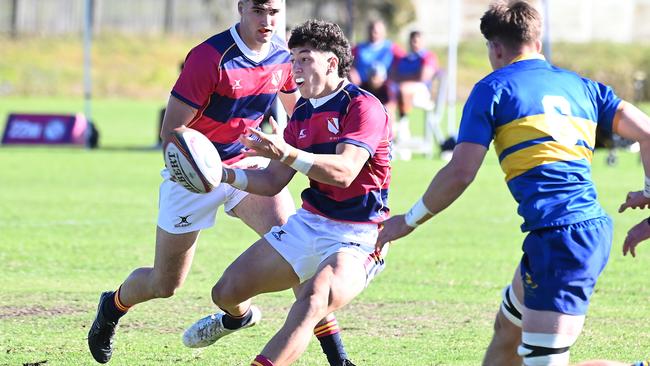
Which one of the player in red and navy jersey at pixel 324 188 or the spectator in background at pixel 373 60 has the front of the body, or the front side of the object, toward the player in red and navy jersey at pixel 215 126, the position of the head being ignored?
the spectator in background

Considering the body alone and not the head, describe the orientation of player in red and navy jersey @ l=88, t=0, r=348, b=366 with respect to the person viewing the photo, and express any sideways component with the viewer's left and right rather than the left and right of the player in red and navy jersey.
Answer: facing the viewer and to the right of the viewer

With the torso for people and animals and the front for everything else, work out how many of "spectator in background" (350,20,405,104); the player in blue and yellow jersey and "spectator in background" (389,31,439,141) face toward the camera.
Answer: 2

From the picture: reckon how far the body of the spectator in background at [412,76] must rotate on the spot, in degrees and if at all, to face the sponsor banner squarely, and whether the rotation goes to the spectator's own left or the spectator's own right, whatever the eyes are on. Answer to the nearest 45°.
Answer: approximately 90° to the spectator's own right

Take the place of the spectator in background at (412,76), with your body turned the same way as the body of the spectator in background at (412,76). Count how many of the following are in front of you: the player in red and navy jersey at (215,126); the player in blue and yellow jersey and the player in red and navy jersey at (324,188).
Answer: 3

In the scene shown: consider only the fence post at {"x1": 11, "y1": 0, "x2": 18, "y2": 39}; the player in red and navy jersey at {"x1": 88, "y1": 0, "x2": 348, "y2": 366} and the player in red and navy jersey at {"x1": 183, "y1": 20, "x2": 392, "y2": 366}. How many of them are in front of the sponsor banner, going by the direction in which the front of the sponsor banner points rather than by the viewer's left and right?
2

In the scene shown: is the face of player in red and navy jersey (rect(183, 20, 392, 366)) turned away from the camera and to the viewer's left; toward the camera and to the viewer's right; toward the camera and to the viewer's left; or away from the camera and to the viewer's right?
toward the camera and to the viewer's left

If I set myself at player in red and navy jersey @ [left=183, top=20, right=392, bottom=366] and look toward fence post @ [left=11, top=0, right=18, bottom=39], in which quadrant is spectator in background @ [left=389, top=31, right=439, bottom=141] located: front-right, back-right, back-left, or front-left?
front-right

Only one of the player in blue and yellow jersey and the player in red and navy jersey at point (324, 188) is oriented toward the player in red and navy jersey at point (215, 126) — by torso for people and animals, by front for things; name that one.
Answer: the player in blue and yellow jersey

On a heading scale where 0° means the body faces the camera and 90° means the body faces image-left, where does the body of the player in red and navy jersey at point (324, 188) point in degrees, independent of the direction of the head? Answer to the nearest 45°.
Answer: approximately 45°

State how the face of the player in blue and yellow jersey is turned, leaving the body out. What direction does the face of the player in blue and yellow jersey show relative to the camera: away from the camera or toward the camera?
away from the camera

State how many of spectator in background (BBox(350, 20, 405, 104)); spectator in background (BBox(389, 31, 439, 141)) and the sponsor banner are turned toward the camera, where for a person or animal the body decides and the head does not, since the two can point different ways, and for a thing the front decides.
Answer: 3

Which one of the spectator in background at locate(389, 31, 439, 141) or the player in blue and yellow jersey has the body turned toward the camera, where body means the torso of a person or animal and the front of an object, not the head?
the spectator in background

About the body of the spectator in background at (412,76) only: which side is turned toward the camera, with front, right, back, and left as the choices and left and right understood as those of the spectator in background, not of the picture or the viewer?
front

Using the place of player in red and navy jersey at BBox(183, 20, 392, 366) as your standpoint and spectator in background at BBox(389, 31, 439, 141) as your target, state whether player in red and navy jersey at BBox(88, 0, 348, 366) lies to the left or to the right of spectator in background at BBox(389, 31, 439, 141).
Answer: left

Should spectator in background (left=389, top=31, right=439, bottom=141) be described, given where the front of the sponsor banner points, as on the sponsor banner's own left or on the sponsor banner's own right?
on the sponsor banner's own left

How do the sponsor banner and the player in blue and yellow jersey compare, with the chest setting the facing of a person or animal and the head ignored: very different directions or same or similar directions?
very different directions

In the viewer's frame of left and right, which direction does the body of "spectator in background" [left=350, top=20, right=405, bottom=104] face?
facing the viewer

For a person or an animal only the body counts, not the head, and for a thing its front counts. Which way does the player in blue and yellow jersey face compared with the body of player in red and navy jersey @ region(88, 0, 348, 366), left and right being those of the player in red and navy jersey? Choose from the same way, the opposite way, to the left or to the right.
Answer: the opposite way

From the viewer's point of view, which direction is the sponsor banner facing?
toward the camera
